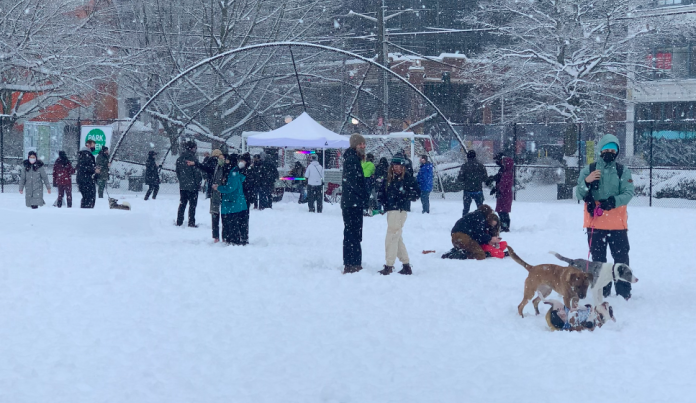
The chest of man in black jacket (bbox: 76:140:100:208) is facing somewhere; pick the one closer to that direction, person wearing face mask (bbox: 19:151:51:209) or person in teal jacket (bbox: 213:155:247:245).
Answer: the person in teal jacket

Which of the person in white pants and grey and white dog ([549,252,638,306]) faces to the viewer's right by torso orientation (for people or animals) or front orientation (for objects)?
the grey and white dog

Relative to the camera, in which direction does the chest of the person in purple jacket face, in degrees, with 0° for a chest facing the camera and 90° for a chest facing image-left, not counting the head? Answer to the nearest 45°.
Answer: approximately 90°

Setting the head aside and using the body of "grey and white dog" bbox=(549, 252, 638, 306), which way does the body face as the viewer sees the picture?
to the viewer's right

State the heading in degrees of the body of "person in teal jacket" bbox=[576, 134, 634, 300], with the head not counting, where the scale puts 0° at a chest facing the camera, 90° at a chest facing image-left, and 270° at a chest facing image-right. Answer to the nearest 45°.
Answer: approximately 0°

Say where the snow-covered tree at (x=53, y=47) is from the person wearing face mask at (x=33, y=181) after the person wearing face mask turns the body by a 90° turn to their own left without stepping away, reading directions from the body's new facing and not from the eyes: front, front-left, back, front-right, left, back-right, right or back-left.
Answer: left
